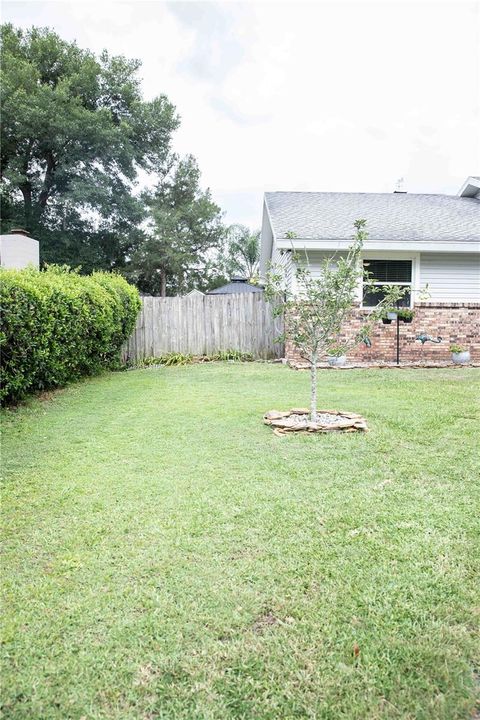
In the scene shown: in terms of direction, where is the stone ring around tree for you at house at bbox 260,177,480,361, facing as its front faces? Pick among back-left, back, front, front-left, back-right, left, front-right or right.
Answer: front

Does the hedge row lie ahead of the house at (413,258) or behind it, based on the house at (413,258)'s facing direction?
ahead

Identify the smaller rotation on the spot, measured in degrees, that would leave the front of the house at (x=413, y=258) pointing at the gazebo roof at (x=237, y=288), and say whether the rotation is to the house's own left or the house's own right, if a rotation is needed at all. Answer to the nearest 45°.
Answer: approximately 135° to the house's own right

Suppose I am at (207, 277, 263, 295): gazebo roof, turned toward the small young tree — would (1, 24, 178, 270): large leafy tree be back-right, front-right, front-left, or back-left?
back-right

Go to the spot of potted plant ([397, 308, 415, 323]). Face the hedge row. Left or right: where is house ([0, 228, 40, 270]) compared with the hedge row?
right

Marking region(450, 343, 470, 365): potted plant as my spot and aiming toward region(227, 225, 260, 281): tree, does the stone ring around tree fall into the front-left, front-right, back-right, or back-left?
back-left

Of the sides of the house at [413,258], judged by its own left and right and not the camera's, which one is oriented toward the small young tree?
front

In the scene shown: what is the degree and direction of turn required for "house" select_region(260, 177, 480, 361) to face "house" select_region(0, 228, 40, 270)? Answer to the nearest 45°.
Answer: approximately 90° to its right

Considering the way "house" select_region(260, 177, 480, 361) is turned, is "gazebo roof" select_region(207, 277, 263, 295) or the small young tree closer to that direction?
the small young tree

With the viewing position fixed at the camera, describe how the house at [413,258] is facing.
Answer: facing the viewer

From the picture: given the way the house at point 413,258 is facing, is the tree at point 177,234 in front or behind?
behind
